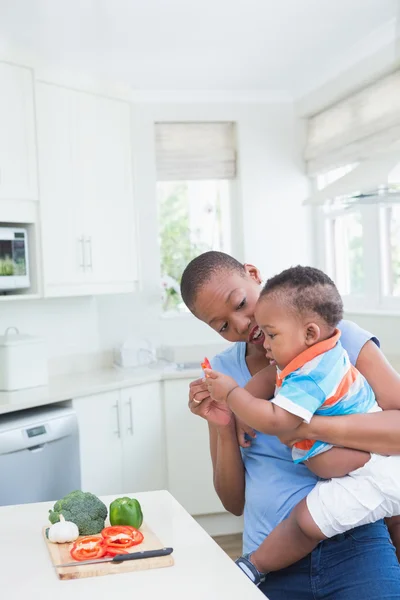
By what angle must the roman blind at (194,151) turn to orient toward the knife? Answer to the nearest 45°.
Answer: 0° — it already faces it

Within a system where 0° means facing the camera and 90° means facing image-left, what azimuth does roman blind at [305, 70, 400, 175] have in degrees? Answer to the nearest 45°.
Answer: approximately 45°

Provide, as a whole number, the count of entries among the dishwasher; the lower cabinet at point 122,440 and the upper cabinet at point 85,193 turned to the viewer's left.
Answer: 0

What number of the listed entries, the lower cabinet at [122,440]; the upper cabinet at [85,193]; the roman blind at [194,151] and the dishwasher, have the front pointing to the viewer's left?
0

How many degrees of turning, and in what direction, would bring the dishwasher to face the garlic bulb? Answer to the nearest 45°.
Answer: approximately 45° to its right

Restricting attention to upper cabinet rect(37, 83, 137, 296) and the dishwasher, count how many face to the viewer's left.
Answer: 0

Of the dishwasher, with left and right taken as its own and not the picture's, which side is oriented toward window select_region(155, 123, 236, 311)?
left

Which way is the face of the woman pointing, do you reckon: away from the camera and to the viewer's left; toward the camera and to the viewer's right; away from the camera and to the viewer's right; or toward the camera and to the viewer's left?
toward the camera and to the viewer's right

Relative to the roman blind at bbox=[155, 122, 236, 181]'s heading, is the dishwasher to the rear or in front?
in front

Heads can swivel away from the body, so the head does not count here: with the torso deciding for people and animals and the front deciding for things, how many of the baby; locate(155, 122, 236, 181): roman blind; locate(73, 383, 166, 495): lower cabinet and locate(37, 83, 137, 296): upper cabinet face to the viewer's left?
1

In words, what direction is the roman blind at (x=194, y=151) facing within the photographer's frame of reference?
facing the viewer

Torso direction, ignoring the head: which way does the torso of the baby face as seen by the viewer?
to the viewer's left

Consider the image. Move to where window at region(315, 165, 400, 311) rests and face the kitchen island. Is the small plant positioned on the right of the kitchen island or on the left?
right

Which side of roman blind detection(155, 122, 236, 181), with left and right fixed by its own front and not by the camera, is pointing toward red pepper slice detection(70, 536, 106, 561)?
front

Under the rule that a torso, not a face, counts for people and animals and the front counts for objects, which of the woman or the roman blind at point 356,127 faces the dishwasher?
the roman blind

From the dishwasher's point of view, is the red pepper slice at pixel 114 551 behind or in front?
in front

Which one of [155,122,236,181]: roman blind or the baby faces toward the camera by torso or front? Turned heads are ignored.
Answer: the roman blind
